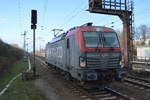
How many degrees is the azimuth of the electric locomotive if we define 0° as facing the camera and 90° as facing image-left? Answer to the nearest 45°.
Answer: approximately 315°

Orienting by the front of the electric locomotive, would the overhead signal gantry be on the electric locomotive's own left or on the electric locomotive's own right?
on the electric locomotive's own left
